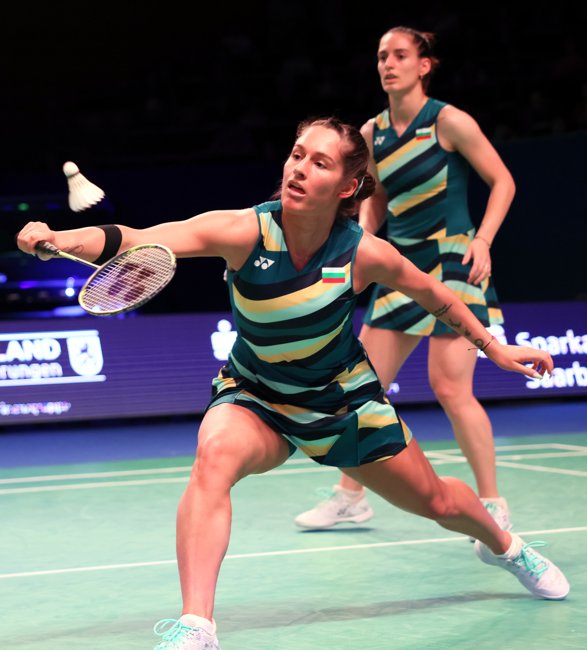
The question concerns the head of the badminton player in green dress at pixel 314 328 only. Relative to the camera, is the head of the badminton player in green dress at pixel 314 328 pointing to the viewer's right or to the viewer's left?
to the viewer's left

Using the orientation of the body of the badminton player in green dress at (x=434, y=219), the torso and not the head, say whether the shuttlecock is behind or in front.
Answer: in front

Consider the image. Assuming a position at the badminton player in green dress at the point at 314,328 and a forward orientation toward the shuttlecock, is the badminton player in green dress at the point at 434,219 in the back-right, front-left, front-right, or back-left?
back-right

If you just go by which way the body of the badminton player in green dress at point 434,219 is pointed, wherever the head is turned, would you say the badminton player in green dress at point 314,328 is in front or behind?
in front

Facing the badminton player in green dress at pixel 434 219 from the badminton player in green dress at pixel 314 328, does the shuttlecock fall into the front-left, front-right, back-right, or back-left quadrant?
back-left
